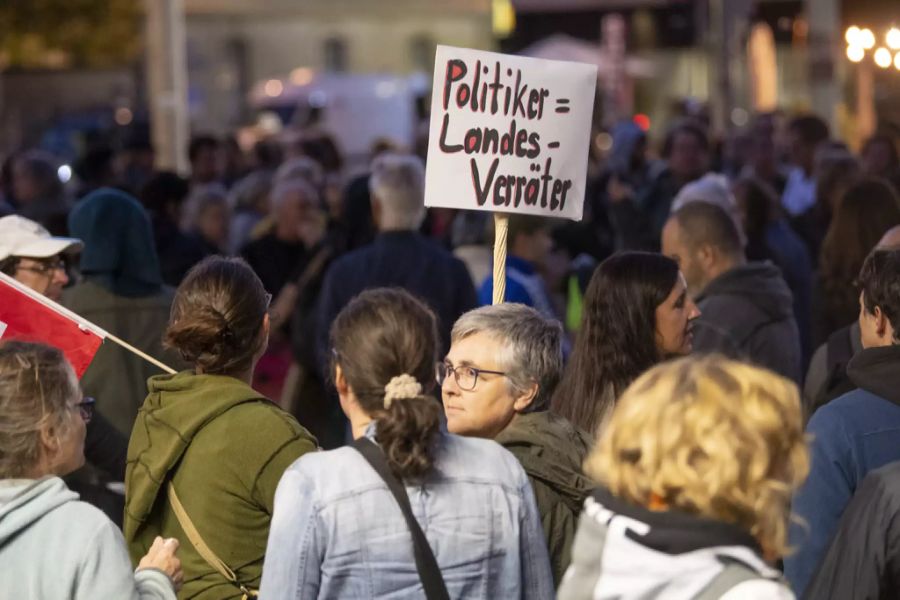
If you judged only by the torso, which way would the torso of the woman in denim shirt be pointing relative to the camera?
away from the camera

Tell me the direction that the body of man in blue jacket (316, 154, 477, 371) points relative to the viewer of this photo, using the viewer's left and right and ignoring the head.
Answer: facing away from the viewer

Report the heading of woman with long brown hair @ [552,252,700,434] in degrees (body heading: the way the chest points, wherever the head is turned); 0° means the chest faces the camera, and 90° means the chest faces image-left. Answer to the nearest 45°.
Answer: approximately 270°

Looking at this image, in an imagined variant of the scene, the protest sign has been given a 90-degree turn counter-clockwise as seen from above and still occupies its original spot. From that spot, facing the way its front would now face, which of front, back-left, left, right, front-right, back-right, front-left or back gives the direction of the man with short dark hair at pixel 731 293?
front-left

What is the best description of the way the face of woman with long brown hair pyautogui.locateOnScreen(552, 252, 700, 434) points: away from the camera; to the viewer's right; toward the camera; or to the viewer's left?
to the viewer's right

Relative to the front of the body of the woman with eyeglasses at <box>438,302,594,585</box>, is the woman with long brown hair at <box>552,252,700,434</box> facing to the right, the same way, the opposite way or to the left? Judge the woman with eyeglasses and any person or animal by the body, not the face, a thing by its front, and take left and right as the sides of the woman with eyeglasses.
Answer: the opposite way
